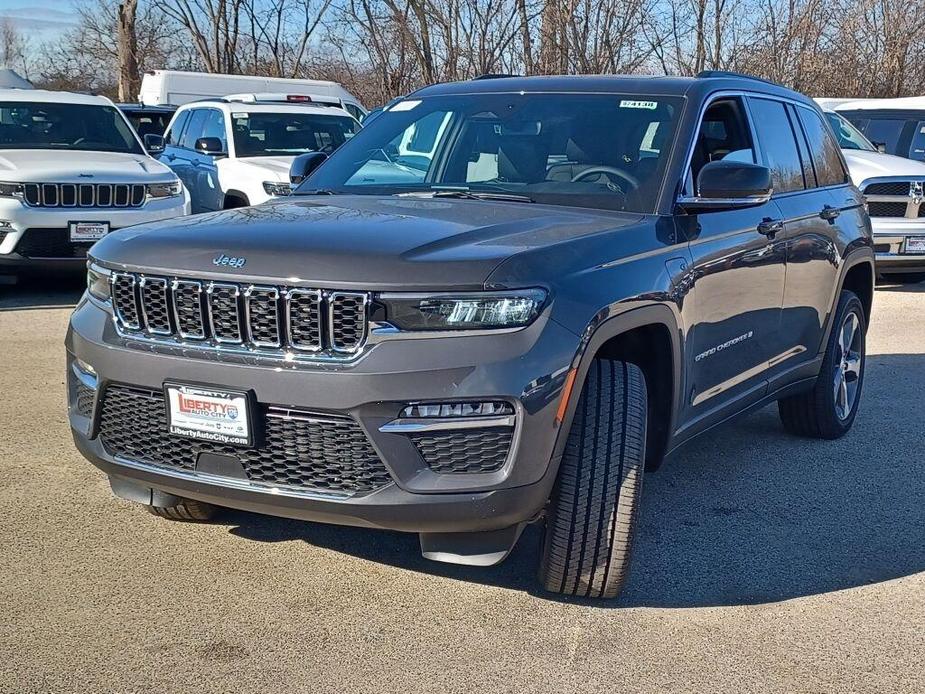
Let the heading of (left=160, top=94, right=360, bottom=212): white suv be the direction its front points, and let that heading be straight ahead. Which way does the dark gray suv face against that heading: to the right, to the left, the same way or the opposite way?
to the right

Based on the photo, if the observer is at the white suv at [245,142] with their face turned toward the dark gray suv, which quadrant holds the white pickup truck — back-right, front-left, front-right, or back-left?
front-left

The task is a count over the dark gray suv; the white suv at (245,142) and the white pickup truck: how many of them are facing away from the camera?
0

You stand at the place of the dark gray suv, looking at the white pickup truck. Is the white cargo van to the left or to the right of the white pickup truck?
left

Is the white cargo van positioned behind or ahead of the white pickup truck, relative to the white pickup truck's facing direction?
behind

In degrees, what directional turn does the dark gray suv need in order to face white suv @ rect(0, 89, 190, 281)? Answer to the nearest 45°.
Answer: approximately 90° to its right

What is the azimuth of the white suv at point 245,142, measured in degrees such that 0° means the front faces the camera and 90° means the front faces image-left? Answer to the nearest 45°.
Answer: approximately 315°

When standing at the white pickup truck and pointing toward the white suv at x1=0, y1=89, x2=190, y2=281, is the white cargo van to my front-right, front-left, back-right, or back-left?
front-right

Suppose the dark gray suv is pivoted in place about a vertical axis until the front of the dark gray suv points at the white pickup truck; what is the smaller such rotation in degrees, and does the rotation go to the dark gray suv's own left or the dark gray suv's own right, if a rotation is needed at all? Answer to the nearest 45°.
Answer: approximately 180°

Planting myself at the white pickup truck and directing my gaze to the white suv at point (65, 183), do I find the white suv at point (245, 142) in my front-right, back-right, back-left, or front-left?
front-right

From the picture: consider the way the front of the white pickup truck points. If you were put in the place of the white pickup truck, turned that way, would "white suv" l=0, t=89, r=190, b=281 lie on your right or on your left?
on your right

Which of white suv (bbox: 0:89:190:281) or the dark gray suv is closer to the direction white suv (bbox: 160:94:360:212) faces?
the dark gray suv

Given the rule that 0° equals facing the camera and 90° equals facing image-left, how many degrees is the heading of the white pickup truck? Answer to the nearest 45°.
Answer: approximately 315°

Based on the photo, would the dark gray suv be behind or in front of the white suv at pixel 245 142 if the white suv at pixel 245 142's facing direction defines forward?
in front
